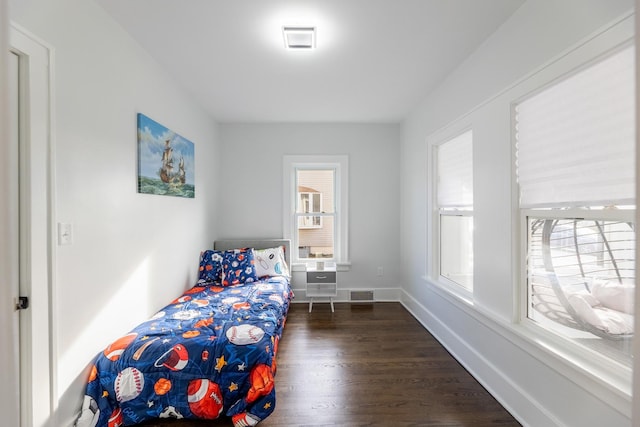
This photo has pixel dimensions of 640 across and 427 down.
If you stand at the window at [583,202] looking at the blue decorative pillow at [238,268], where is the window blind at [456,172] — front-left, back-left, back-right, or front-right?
front-right

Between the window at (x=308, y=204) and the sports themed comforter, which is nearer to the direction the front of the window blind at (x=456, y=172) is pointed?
the sports themed comforter

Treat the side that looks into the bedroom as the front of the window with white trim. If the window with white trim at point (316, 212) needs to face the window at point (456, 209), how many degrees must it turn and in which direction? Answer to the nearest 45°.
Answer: approximately 45° to its left

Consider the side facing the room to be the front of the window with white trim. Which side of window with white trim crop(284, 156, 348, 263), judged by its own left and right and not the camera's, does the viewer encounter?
front

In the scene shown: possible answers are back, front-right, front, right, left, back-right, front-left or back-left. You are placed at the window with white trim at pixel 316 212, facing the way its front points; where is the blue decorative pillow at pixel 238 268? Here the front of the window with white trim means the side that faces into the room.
front-right

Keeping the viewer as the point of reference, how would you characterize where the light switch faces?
facing the viewer and to the right of the viewer

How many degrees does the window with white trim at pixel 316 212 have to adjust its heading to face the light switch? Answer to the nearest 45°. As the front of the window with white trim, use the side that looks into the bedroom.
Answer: approximately 45° to its right

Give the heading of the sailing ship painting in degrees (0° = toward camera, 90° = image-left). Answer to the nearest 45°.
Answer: approximately 315°

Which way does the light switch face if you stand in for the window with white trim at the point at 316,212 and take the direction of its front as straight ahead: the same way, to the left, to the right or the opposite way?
to the left

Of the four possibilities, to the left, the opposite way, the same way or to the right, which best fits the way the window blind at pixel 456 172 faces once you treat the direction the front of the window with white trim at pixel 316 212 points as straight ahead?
to the right

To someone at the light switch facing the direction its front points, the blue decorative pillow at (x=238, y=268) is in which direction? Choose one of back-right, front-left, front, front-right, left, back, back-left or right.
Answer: left

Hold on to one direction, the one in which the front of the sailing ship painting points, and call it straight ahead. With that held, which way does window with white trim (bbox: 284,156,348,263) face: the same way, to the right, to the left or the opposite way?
to the right

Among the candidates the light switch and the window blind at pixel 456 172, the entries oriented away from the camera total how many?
0

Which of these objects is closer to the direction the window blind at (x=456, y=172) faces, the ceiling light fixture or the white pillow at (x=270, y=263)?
the ceiling light fixture
